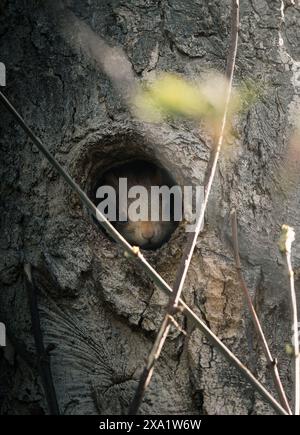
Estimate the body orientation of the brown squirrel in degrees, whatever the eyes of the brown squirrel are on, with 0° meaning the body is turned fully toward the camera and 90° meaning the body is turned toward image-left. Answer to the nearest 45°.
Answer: approximately 0°
